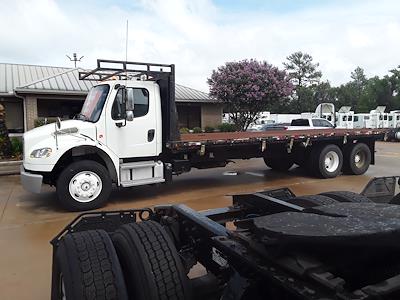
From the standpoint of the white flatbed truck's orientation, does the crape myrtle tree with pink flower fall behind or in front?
behind

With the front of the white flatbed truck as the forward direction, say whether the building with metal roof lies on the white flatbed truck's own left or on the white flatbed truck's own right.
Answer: on the white flatbed truck's own right

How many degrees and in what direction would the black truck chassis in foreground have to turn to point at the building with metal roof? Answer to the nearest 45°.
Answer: approximately 180°

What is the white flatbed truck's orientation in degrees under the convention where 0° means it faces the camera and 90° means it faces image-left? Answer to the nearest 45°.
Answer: approximately 45°

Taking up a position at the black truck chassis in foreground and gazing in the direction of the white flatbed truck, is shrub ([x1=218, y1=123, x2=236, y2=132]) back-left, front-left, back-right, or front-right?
front-right

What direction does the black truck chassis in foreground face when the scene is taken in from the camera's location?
facing the viewer and to the right of the viewer

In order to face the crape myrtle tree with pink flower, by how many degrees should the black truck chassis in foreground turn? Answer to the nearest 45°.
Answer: approximately 135° to its left

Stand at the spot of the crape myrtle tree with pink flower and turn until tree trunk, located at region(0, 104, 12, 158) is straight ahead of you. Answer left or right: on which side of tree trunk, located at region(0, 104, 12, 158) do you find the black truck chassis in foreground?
left

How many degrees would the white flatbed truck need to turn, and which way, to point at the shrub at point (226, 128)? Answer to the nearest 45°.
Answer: approximately 135° to its right

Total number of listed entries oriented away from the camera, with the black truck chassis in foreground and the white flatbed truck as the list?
0
